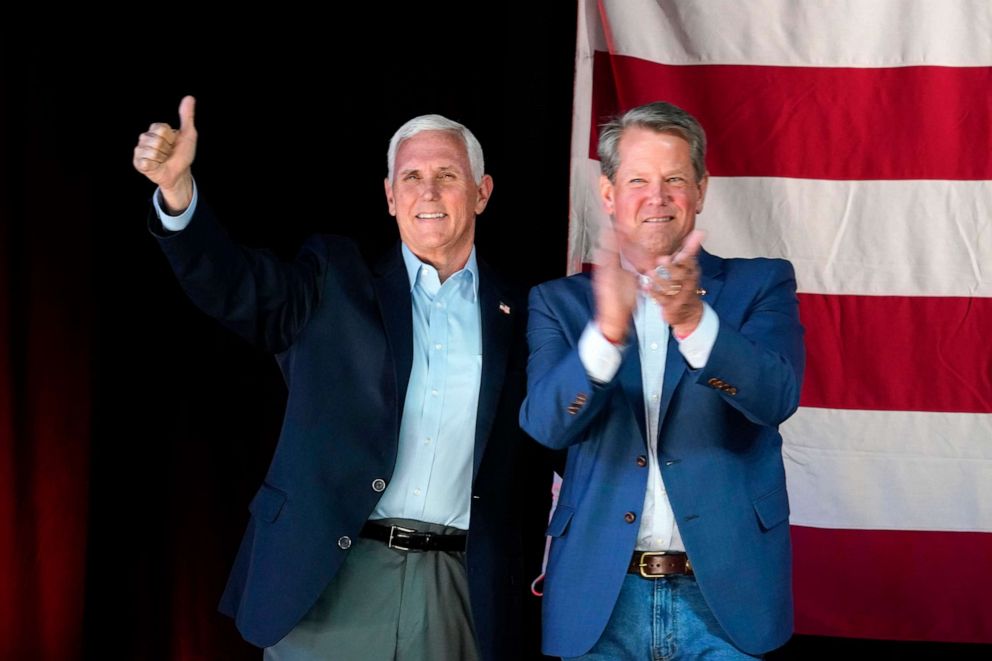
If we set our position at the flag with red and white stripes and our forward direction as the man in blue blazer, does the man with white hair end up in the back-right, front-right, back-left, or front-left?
front-right

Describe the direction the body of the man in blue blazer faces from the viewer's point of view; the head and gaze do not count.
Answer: toward the camera

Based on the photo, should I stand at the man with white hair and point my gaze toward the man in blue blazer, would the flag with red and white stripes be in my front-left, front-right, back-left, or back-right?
front-left

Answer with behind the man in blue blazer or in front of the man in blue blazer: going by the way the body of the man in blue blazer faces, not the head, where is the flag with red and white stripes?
behind

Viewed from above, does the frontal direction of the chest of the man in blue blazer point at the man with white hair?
no

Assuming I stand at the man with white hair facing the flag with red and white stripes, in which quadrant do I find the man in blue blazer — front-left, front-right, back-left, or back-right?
front-right
